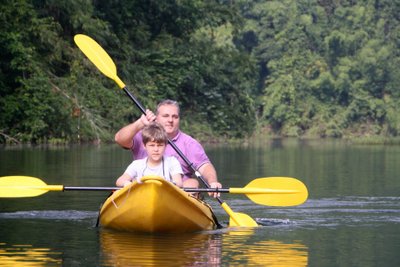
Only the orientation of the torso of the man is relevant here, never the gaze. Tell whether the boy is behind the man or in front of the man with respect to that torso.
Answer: in front

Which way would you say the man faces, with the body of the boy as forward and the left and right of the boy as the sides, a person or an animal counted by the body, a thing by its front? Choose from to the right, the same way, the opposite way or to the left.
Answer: the same way

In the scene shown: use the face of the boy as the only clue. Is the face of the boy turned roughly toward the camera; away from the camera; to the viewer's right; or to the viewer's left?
toward the camera

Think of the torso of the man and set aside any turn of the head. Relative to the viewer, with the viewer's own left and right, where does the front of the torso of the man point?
facing the viewer

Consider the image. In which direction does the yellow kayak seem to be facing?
toward the camera

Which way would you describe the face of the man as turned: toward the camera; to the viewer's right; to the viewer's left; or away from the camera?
toward the camera

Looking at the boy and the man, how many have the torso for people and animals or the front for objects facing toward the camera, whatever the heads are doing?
2

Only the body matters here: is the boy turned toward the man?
no
